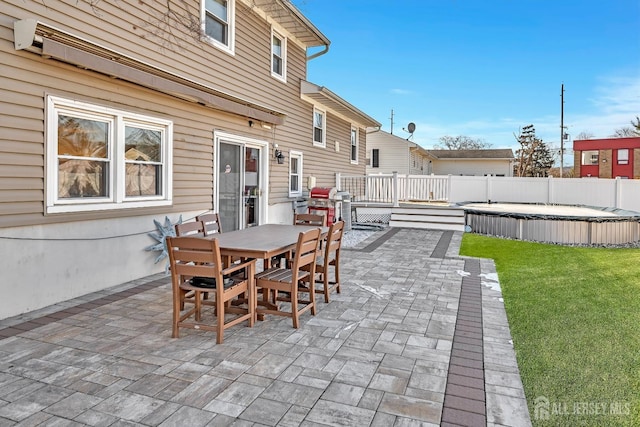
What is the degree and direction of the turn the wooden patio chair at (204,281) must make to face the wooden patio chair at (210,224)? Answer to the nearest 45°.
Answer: approximately 45° to its left

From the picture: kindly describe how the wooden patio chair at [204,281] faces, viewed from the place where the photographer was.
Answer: facing away from the viewer and to the right of the viewer

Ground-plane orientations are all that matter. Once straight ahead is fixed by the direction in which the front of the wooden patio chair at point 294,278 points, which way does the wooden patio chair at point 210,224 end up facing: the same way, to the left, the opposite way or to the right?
the opposite way

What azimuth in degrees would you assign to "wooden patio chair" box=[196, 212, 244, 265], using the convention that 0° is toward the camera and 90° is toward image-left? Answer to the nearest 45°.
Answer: approximately 315°

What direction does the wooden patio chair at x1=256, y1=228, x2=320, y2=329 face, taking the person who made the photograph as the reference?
facing away from the viewer and to the left of the viewer

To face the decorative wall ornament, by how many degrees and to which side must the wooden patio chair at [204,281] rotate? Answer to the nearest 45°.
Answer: approximately 45° to its left
